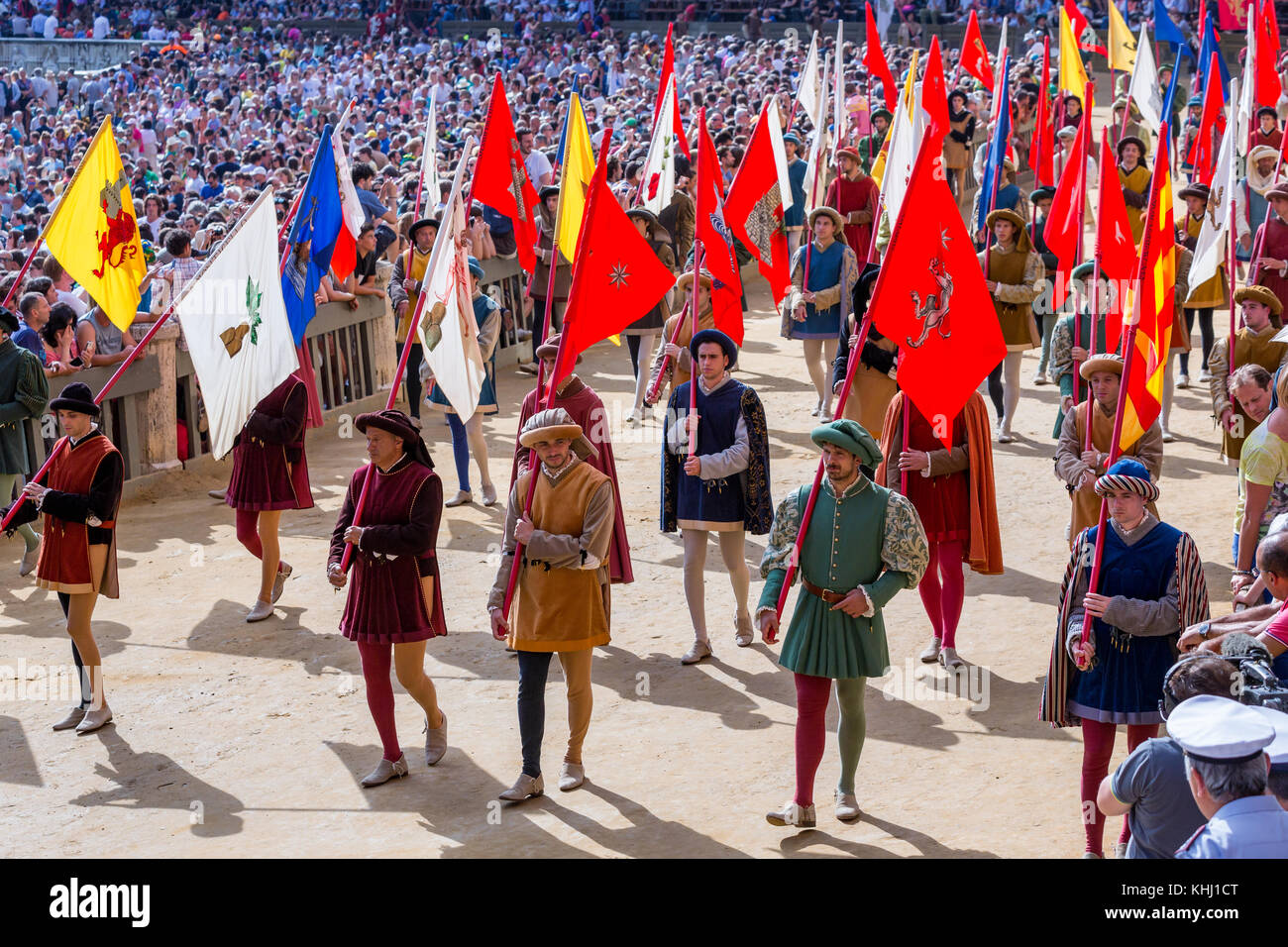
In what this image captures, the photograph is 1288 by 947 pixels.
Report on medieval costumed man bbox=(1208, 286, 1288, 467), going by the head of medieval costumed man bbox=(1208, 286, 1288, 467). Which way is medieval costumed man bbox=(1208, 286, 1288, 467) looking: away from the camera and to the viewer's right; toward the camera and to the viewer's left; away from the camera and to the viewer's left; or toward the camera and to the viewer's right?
toward the camera and to the viewer's left

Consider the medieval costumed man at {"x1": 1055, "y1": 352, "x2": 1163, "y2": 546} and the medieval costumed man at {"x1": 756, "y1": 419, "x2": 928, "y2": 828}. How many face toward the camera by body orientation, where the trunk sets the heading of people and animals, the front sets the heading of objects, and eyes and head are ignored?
2

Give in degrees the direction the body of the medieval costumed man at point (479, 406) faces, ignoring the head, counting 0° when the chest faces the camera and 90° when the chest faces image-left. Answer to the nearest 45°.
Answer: approximately 45°

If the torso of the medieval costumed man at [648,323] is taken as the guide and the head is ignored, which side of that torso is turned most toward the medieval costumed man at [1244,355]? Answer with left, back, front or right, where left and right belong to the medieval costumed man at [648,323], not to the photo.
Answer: left

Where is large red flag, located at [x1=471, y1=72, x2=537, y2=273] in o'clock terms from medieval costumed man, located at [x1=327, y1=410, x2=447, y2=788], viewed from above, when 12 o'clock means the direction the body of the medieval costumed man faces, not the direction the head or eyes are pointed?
The large red flag is roughly at 5 o'clock from the medieval costumed man.

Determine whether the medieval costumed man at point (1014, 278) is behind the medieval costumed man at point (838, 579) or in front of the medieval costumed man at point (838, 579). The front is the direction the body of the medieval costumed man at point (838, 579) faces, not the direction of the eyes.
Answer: behind

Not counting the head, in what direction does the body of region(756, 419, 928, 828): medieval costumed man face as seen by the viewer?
toward the camera

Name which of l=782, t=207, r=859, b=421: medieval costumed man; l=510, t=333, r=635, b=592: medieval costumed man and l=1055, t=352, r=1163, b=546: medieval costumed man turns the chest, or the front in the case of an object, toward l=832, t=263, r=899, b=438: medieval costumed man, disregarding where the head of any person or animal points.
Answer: l=782, t=207, r=859, b=421: medieval costumed man

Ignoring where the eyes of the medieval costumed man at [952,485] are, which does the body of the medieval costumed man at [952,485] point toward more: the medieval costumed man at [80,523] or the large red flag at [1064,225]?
the medieval costumed man

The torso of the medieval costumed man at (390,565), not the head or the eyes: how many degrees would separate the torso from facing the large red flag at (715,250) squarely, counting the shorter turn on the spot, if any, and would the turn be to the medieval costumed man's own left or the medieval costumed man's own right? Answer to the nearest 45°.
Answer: approximately 180°

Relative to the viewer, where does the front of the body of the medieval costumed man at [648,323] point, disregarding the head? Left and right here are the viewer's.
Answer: facing the viewer and to the left of the viewer

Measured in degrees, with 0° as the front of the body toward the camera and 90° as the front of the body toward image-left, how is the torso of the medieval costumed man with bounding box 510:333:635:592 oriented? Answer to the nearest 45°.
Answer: approximately 45°
